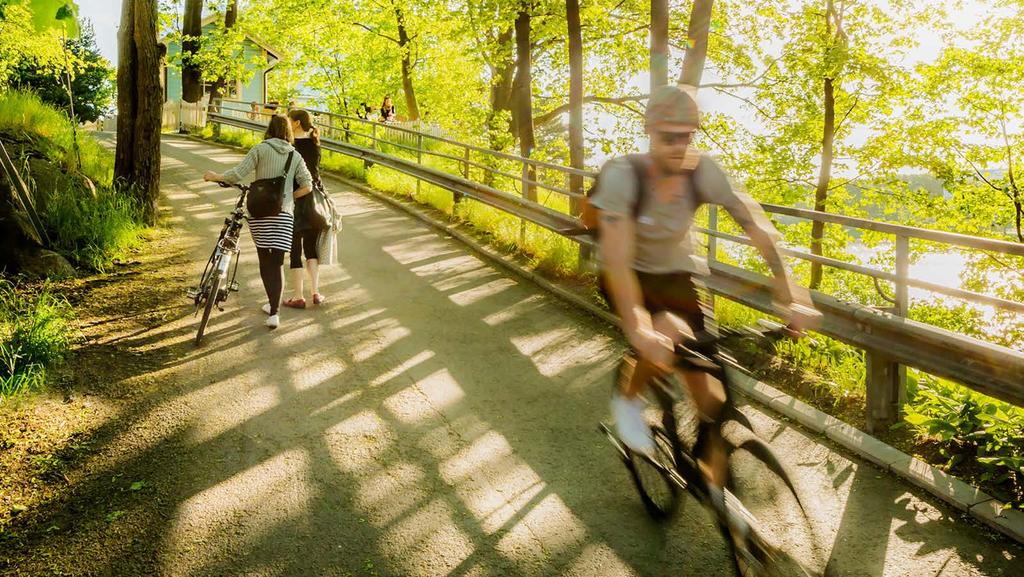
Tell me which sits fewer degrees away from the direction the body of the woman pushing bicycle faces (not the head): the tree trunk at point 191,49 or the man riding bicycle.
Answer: the tree trunk

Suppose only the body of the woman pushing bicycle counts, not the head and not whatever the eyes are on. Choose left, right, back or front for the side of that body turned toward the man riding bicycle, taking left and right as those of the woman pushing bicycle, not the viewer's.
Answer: back

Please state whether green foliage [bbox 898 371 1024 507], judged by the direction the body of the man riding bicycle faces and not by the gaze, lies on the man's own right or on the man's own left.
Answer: on the man's own left

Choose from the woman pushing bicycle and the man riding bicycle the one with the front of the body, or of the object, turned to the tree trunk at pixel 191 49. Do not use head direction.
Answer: the woman pushing bicycle

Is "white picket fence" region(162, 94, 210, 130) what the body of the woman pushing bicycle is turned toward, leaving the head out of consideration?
yes

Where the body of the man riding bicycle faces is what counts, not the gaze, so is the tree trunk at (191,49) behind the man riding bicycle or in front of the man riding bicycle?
behind

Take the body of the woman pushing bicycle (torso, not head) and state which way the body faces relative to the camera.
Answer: away from the camera

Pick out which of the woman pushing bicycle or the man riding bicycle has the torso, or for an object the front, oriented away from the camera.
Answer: the woman pushing bicycle

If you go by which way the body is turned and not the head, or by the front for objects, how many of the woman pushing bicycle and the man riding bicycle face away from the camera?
1
